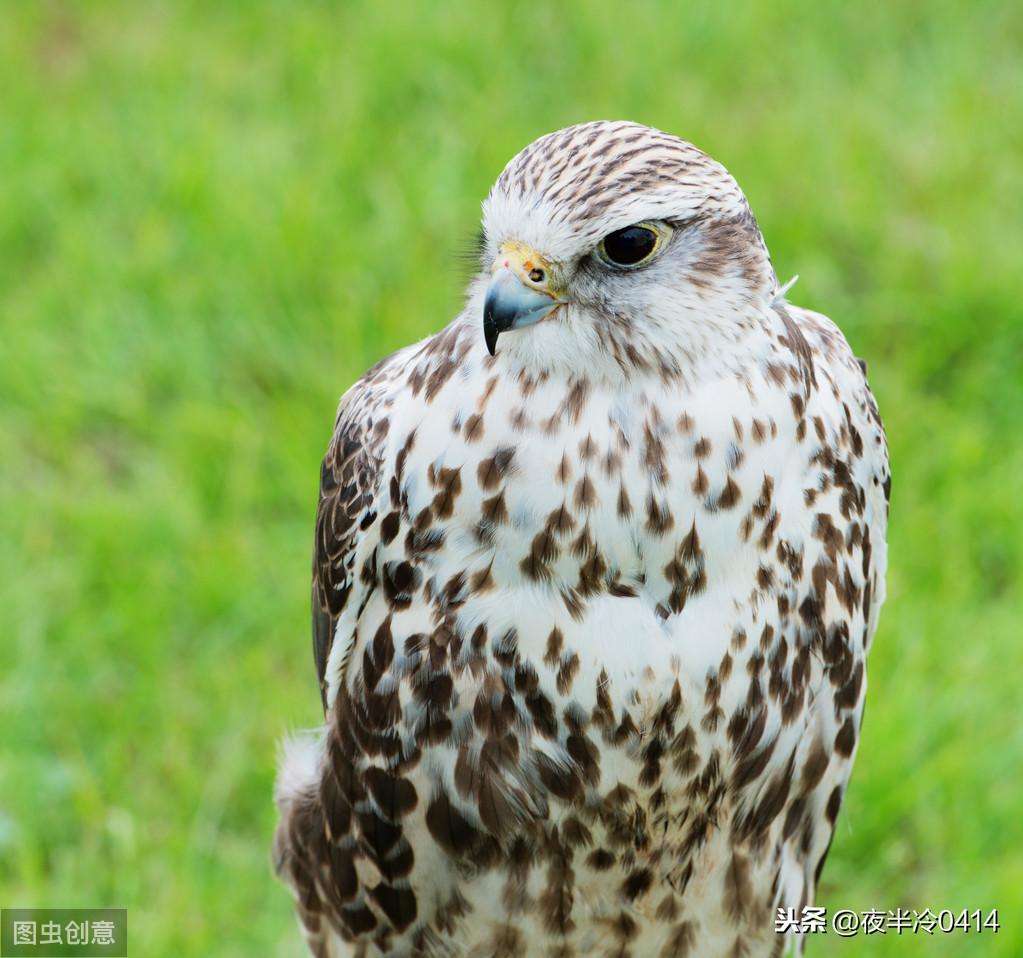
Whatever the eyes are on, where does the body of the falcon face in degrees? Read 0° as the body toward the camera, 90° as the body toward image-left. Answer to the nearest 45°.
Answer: approximately 0°
